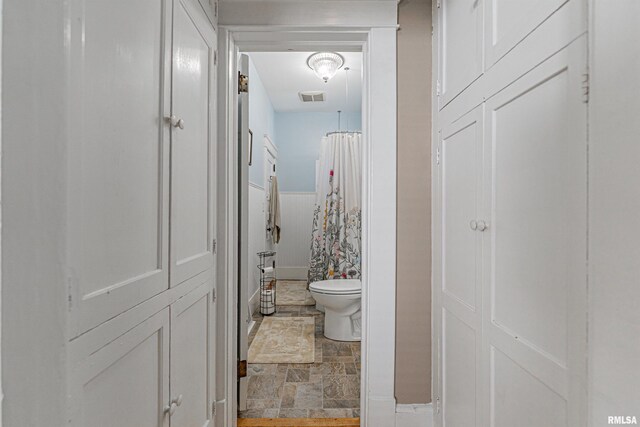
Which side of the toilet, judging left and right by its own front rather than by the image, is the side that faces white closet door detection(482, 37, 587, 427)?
left

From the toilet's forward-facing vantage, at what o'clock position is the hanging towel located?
The hanging towel is roughly at 2 o'clock from the toilet.

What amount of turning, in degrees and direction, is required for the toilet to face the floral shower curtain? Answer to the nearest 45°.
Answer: approximately 90° to its right

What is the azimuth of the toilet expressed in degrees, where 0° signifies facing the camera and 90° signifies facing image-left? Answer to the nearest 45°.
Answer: approximately 90°

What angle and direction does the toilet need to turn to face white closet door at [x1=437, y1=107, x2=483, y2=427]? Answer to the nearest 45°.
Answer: approximately 90° to its left
